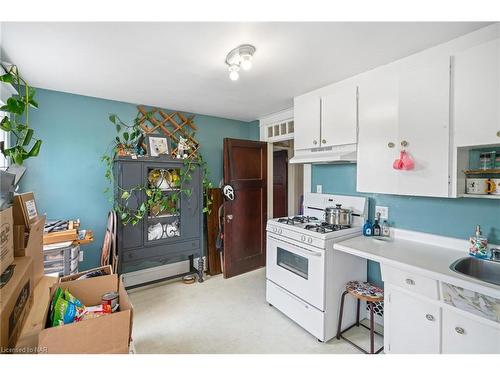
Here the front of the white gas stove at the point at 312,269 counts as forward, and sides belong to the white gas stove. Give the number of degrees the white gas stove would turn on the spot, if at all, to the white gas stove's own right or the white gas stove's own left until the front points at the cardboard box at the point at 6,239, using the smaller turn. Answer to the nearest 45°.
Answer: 0° — it already faces it

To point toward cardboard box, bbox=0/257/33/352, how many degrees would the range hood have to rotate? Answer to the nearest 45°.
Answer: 0° — it already faces it

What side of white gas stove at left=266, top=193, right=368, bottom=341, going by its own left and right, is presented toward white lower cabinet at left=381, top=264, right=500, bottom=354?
left

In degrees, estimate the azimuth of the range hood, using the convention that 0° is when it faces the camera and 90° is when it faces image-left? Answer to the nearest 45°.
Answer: approximately 45°

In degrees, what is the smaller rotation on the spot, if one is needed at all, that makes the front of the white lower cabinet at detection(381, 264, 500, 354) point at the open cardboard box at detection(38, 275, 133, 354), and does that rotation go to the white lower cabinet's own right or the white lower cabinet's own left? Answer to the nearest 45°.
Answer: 0° — it already faces it
